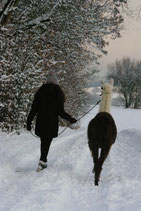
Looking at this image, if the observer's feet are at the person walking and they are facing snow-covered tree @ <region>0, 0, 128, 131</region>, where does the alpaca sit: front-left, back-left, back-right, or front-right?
back-right

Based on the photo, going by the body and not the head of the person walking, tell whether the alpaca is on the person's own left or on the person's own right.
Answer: on the person's own right

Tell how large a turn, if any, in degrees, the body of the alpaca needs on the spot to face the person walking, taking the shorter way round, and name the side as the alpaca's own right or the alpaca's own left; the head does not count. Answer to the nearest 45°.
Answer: approximately 90° to the alpaca's own left

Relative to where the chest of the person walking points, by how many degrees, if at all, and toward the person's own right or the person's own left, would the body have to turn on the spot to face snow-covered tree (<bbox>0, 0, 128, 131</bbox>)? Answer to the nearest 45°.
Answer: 0° — they already face it

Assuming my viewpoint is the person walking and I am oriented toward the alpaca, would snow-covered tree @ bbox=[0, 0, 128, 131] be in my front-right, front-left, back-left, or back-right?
back-left

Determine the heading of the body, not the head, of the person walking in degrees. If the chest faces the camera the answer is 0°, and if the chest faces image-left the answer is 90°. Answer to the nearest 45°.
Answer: approximately 180°

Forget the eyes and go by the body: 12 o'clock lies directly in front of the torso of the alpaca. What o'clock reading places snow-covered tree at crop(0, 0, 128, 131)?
The snow-covered tree is roughly at 11 o'clock from the alpaca.

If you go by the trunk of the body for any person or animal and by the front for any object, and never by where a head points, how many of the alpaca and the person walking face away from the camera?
2

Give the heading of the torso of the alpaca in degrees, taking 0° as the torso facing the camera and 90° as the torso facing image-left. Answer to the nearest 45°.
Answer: approximately 180°

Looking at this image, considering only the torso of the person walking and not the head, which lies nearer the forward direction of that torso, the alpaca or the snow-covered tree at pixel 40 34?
the snow-covered tree
